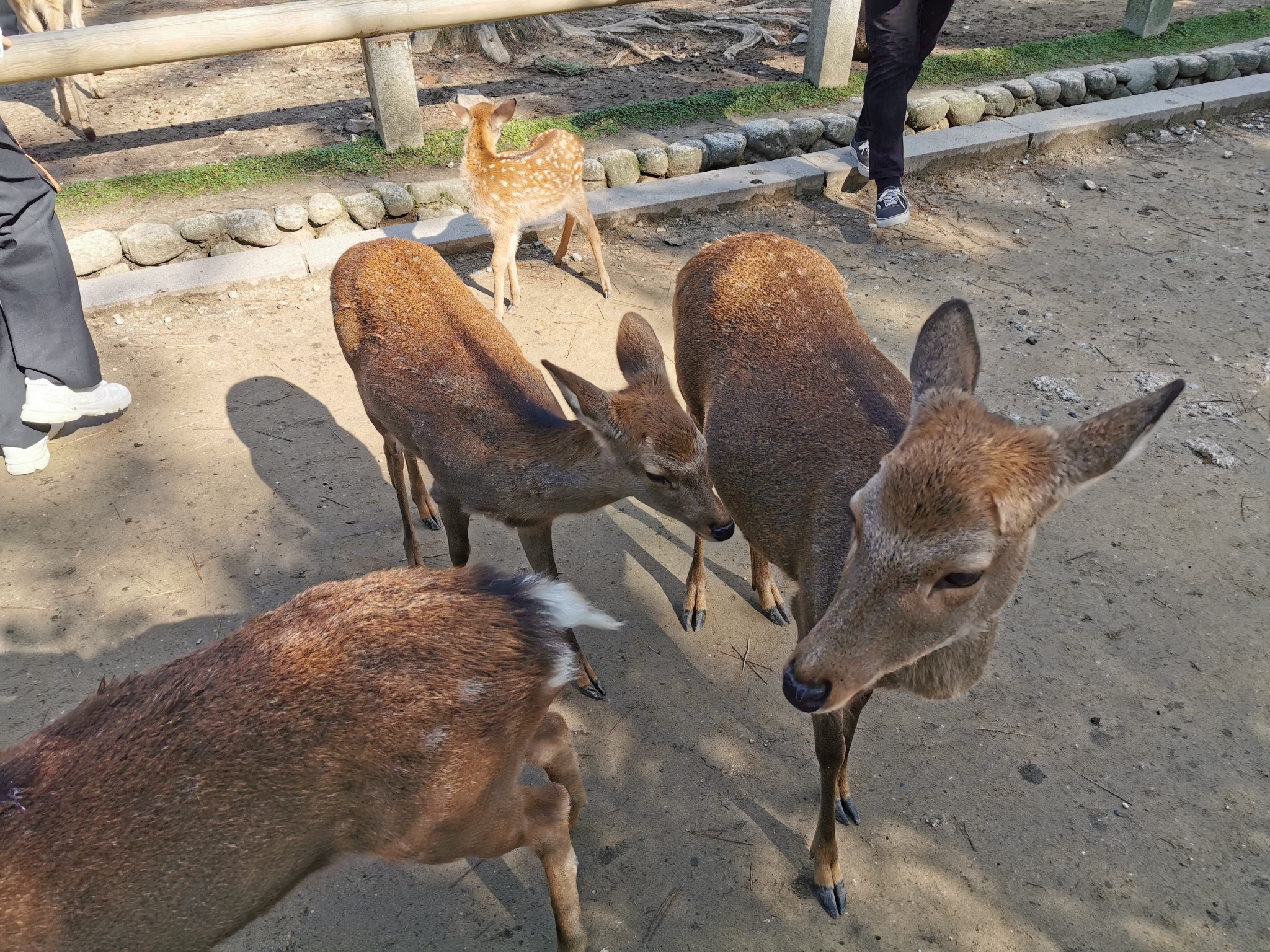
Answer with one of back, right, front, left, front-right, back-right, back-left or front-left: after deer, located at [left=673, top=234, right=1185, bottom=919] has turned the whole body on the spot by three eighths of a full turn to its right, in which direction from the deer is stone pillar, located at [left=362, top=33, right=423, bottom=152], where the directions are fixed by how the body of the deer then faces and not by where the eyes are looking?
front-right

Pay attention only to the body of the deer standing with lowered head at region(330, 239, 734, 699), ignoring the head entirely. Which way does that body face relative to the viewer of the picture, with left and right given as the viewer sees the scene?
facing the viewer and to the right of the viewer

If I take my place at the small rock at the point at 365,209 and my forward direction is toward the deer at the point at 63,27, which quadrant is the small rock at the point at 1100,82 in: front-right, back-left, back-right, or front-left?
back-right

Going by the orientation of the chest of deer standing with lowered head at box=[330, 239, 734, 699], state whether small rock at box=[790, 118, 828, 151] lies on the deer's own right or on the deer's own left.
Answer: on the deer's own left

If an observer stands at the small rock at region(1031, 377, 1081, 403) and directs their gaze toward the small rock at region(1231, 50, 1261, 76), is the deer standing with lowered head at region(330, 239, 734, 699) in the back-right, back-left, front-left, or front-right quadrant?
back-left

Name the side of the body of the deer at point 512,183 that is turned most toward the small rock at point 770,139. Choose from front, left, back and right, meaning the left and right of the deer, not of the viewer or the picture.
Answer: back

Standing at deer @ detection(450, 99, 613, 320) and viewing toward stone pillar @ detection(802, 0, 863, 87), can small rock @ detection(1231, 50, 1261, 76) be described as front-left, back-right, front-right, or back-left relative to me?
front-right

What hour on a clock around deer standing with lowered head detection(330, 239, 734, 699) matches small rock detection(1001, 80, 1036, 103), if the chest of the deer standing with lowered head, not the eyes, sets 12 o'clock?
The small rock is roughly at 9 o'clock from the deer standing with lowered head.

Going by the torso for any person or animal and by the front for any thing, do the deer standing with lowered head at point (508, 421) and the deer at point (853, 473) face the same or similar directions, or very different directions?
same or similar directions

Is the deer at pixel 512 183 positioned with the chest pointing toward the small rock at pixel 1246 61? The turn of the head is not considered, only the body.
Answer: no

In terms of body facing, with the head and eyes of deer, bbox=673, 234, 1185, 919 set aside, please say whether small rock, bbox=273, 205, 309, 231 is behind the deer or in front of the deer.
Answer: behind

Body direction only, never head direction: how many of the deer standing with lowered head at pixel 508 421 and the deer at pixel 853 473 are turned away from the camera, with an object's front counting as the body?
0

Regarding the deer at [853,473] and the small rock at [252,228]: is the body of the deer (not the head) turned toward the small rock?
no

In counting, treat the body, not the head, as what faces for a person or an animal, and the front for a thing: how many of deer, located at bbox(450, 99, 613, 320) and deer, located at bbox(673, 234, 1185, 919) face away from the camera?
0

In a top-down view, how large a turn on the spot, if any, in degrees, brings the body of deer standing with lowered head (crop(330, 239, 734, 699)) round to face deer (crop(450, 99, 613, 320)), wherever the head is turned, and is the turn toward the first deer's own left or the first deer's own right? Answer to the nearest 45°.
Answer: approximately 135° to the first deer's own left

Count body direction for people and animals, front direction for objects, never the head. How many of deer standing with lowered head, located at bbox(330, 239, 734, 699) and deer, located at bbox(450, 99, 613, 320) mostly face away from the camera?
0

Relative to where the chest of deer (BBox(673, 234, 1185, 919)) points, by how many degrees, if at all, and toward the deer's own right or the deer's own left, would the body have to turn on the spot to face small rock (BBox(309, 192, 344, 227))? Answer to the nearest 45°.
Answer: approximately 180°

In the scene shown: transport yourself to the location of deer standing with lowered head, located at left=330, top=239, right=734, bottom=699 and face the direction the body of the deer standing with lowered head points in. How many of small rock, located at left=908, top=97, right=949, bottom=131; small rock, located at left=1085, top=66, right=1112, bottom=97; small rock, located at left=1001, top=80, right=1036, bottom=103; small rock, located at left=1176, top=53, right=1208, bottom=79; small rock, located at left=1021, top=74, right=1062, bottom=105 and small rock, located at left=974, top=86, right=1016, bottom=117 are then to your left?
6

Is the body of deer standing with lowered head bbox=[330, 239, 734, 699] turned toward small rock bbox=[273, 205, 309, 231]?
no

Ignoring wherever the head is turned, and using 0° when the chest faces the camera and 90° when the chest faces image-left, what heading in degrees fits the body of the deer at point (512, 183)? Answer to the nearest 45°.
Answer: approximately 45°

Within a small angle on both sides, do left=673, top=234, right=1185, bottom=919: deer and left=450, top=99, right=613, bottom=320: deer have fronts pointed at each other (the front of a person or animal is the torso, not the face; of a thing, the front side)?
no
